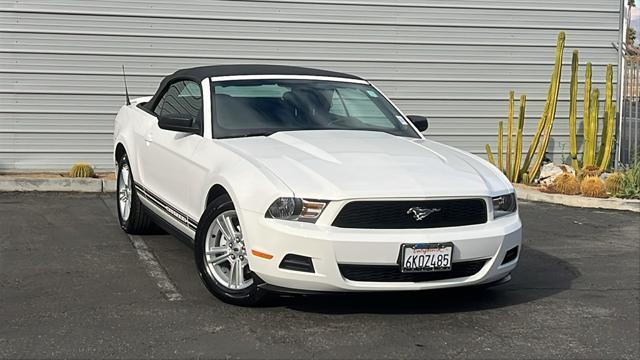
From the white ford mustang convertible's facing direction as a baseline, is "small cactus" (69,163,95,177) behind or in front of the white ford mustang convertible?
behind

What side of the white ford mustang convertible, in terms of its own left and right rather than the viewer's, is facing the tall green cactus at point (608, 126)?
left

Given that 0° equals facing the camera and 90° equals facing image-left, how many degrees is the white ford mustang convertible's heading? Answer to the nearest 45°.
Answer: approximately 315°

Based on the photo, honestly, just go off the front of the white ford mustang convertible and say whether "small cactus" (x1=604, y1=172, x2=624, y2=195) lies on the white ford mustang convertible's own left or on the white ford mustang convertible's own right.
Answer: on the white ford mustang convertible's own left

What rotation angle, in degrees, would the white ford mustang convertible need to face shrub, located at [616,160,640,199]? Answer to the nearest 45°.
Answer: approximately 90° to its left

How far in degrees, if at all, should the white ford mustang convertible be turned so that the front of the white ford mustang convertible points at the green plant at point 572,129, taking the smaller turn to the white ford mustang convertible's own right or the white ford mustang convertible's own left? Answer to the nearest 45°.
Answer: approximately 90° to the white ford mustang convertible's own left

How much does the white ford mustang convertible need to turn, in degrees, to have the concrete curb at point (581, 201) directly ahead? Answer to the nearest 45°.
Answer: approximately 90° to its left

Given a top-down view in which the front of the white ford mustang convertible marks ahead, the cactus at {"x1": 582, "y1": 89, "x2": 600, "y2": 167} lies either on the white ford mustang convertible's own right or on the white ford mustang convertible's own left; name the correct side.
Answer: on the white ford mustang convertible's own left
